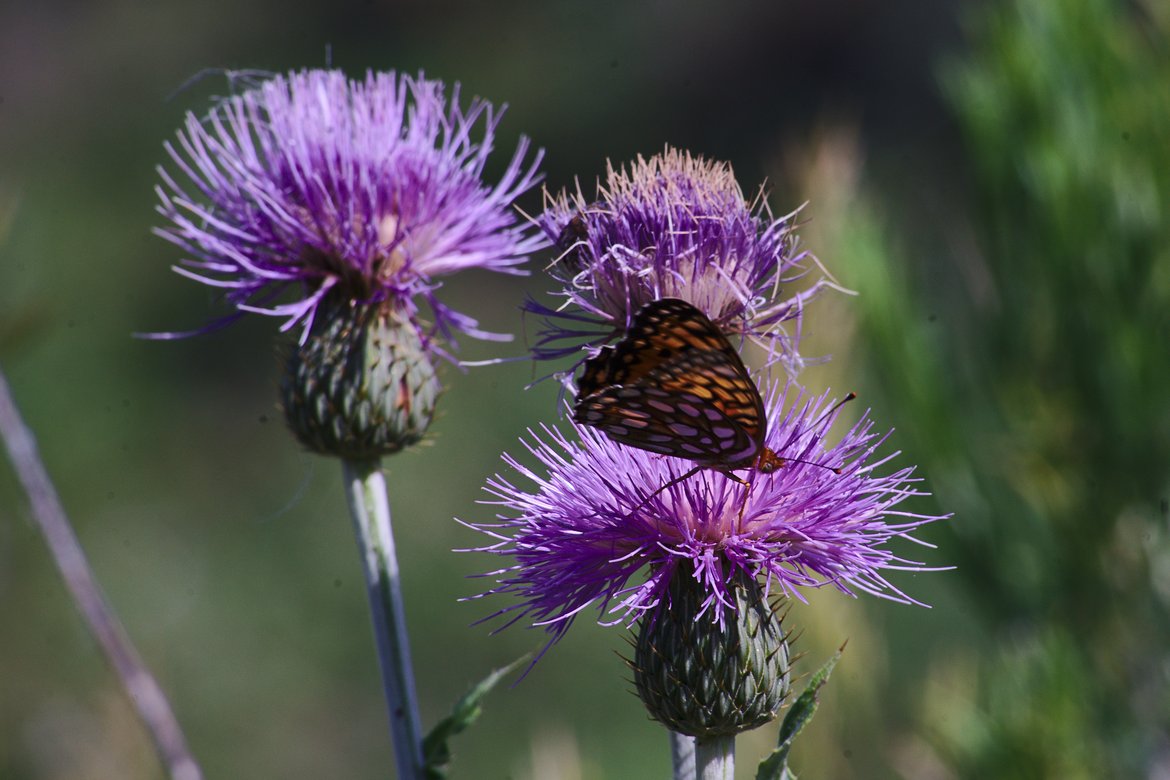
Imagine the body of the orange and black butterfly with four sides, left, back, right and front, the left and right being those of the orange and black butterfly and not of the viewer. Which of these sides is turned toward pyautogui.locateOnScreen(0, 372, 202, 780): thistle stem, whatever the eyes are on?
back

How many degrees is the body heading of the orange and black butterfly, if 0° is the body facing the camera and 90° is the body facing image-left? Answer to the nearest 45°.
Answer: approximately 270°

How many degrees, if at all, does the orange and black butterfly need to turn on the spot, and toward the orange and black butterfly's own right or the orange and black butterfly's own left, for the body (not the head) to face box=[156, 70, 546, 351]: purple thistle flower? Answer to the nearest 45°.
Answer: approximately 135° to the orange and black butterfly's own left
